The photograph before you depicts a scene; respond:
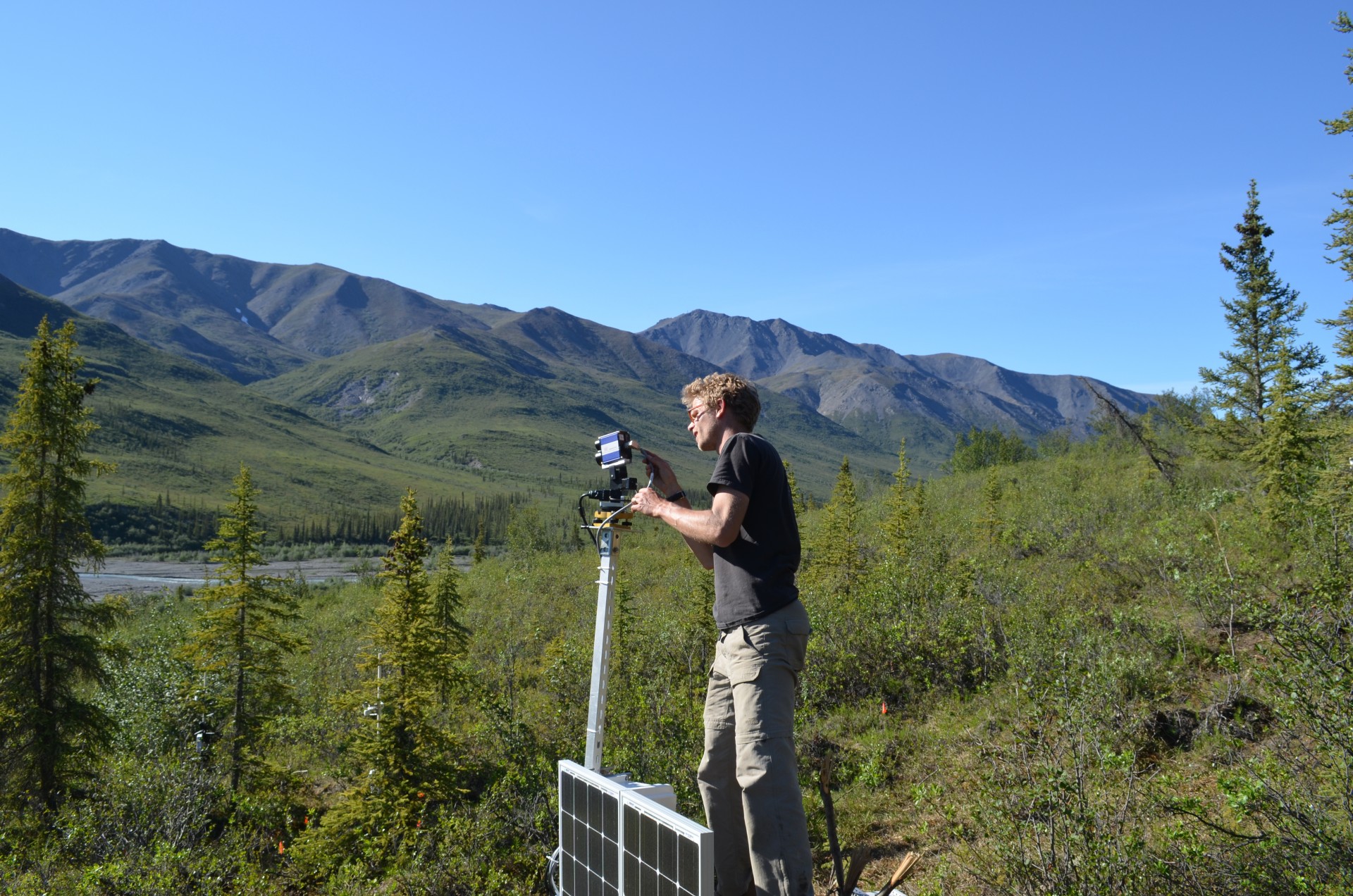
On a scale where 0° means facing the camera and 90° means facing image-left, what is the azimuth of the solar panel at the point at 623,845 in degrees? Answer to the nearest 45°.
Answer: approximately 45°

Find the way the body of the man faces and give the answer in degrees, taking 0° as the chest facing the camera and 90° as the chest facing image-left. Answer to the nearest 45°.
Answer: approximately 90°

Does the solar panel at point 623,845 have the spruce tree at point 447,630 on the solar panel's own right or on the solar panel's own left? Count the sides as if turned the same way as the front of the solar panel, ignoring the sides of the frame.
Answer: on the solar panel's own right

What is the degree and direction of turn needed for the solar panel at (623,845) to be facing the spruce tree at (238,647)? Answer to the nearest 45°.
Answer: approximately 90° to its right

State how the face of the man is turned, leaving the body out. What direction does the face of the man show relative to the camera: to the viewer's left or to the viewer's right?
to the viewer's left

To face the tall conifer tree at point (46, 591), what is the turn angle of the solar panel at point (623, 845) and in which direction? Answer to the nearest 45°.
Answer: approximately 90° to its right

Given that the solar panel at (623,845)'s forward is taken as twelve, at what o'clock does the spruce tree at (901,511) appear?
The spruce tree is roughly at 5 o'clock from the solar panel.

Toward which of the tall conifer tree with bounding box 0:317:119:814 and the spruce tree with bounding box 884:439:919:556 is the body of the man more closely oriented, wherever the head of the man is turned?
the tall conifer tree
